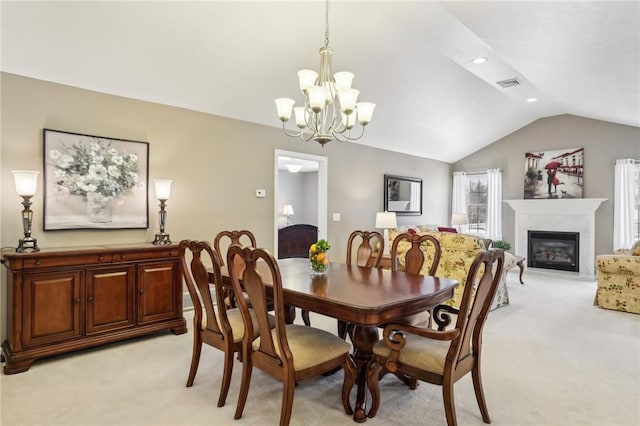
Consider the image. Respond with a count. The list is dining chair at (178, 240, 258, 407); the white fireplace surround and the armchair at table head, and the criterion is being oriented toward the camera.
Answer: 1

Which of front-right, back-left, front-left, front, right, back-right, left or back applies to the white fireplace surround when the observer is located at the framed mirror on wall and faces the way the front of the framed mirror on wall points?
front-left

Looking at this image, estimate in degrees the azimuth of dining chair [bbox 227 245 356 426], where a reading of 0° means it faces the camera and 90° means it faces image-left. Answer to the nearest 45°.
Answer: approximately 225°

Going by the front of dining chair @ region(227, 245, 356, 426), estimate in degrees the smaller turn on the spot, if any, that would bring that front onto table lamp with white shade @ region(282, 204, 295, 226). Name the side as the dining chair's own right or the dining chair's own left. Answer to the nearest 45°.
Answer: approximately 45° to the dining chair's own left

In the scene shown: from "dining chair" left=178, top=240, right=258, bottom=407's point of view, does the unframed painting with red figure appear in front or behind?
in front

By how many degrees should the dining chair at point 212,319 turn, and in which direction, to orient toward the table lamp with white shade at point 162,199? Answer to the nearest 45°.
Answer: approximately 45° to its left

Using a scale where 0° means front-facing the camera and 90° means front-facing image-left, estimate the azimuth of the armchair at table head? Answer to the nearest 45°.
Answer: approximately 135°

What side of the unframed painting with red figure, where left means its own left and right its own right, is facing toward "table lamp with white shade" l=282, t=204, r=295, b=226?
right

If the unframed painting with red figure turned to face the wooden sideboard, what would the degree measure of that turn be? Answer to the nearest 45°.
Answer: approximately 45° to its right

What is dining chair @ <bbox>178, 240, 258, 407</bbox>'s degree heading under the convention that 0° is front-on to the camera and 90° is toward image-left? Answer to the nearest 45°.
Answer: approximately 225°
